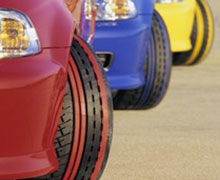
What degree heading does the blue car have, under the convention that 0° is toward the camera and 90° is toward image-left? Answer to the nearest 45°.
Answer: approximately 0°

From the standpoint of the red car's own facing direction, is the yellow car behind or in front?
behind

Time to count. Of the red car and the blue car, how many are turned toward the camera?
2

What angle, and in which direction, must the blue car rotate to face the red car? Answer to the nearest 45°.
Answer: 0° — it already faces it

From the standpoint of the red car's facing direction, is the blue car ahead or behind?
behind

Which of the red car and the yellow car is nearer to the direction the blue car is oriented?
the red car
